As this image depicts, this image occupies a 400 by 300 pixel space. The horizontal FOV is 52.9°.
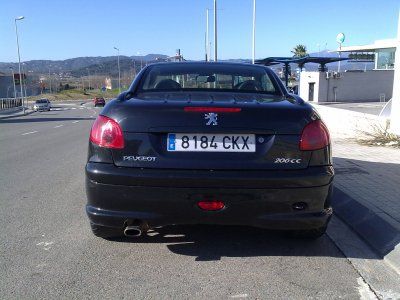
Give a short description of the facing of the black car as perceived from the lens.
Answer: facing away from the viewer

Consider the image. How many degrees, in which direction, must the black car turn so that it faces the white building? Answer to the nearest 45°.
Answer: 0° — it already faces it
